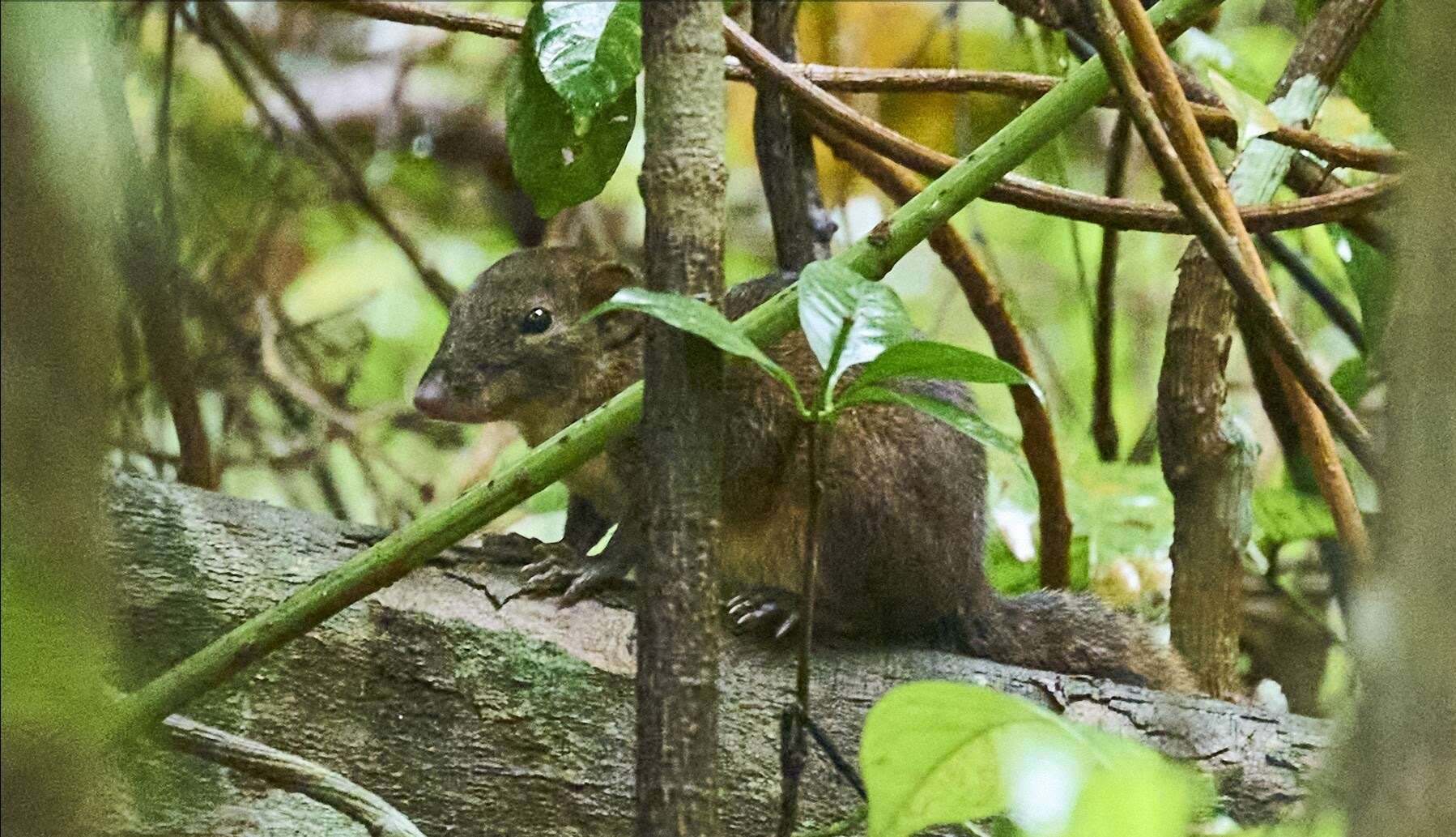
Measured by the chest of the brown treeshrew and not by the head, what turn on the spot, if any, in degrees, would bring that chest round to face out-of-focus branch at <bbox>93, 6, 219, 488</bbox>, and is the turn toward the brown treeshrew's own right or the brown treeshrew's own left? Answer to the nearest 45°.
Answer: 0° — it already faces it

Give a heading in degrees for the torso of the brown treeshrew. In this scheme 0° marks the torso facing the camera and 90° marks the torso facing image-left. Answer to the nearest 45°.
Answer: approximately 90°

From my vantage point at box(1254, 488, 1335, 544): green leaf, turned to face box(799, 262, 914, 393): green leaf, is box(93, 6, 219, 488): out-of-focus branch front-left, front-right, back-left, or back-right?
front-right

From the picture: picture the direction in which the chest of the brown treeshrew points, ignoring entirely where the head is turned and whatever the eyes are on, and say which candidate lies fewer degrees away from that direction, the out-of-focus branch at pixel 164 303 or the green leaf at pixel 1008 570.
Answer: the out-of-focus branch

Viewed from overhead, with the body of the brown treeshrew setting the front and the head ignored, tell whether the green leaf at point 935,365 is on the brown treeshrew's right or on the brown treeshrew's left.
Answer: on the brown treeshrew's left

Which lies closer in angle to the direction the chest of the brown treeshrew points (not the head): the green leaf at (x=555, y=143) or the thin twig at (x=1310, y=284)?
the green leaf

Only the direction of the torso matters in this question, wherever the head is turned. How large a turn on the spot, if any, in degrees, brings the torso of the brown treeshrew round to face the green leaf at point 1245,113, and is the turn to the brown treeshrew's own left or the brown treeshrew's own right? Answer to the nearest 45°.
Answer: approximately 135° to the brown treeshrew's own left

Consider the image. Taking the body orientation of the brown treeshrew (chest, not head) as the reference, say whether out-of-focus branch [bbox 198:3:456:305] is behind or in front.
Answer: in front
